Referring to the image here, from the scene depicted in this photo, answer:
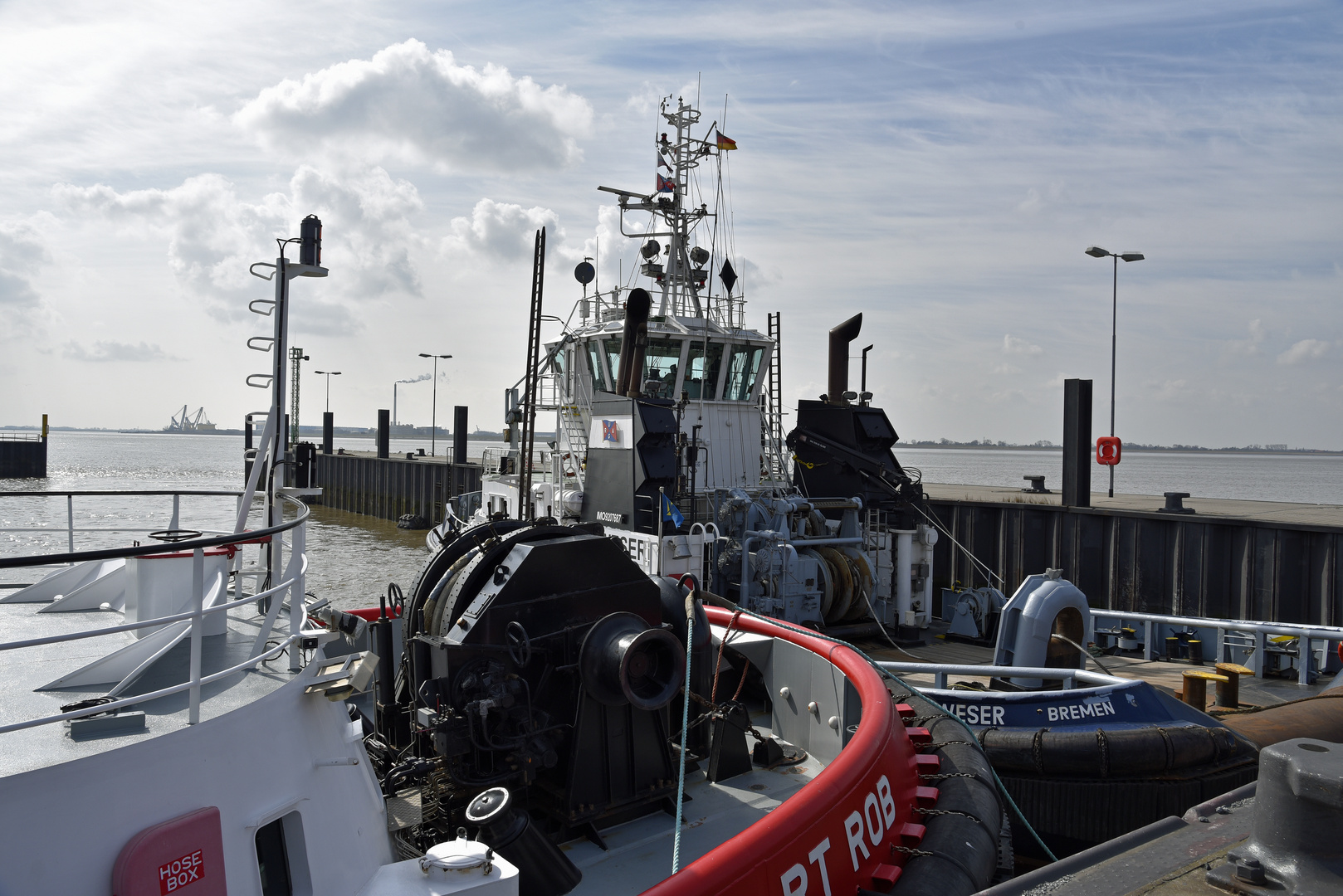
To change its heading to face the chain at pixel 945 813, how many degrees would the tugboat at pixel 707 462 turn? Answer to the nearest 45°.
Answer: approximately 135° to its left

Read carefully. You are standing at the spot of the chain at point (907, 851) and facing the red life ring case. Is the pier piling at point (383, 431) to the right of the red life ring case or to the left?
left

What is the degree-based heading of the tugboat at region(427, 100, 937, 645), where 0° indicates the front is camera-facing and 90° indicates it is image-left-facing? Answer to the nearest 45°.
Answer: approximately 135°

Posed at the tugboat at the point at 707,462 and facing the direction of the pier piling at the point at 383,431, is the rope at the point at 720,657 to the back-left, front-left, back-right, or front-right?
back-left

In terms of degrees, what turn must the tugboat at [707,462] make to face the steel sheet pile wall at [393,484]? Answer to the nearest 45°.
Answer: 0° — it already faces it

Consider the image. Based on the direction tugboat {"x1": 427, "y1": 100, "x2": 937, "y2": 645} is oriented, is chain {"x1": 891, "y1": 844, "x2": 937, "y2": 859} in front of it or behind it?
behind

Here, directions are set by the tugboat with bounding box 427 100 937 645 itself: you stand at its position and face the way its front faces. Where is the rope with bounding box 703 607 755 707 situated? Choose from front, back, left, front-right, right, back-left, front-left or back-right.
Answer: back-left

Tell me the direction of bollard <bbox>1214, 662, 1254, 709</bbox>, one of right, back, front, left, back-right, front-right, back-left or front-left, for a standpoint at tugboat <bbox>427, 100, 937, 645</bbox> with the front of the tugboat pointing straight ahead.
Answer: back
